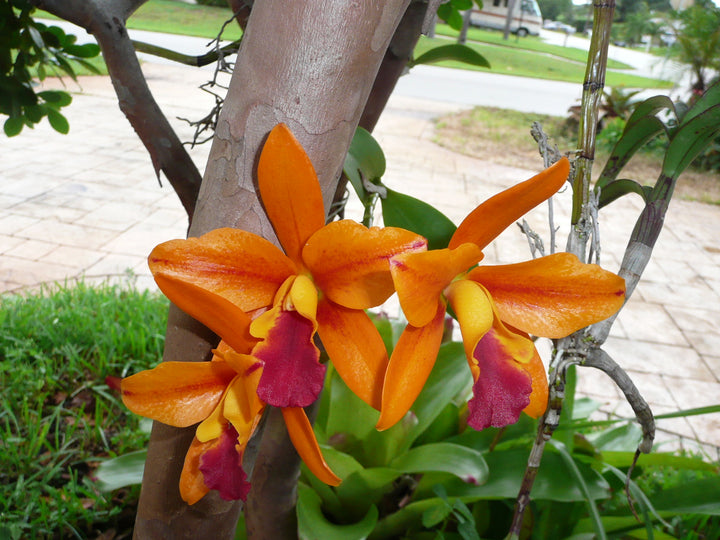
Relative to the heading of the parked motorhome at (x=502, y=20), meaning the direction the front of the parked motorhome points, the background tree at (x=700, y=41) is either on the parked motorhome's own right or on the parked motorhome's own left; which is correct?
on the parked motorhome's own right

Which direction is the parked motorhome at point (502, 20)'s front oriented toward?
to the viewer's right

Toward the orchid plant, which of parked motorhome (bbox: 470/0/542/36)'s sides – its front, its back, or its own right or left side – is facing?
right

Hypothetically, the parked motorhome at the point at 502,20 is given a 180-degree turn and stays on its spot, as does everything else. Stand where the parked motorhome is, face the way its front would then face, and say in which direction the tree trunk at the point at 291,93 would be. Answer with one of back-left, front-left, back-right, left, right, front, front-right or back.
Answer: left
